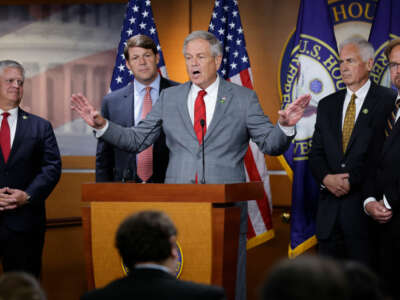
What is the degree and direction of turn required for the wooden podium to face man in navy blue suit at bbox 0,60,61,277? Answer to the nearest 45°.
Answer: approximately 135° to its right

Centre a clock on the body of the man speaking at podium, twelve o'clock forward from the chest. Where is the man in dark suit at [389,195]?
The man in dark suit is roughly at 9 o'clock from the man speaking at podium.

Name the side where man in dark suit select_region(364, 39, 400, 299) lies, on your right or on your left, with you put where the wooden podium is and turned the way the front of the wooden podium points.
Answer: on your left

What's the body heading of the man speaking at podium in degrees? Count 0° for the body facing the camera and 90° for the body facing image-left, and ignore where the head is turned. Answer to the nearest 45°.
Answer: approximately 0°

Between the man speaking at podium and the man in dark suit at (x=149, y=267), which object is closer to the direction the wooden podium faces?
the man in dark suit

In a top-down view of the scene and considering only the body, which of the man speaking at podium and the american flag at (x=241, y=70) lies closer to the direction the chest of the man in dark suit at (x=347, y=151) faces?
the man speaking at podium

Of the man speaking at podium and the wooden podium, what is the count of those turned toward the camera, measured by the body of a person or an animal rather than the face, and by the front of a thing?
2

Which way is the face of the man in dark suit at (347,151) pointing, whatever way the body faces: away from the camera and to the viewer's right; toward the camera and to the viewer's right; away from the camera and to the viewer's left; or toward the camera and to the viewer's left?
toward the camera and to the viewer's left
